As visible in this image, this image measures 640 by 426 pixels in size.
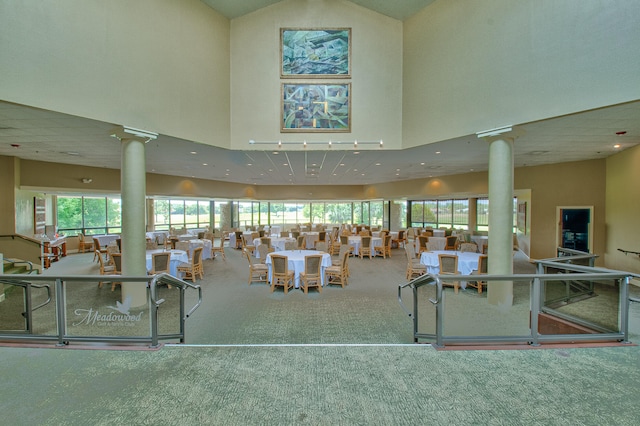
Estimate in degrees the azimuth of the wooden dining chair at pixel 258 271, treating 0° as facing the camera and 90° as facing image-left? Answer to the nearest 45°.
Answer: approximately 270°

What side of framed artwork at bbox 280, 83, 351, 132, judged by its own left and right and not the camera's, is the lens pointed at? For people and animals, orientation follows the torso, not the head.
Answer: front

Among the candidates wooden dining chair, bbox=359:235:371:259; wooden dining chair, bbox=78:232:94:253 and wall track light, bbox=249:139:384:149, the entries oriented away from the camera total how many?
1

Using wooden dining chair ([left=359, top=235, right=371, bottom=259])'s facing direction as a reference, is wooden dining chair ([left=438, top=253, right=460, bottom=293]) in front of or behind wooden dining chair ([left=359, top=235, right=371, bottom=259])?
behind

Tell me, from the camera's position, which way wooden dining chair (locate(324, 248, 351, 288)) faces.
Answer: facing away from the viewer and to the left of the viewer

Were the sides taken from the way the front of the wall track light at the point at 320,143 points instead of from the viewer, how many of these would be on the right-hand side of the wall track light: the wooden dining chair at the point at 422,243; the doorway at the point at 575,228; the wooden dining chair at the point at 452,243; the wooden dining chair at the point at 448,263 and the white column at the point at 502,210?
0

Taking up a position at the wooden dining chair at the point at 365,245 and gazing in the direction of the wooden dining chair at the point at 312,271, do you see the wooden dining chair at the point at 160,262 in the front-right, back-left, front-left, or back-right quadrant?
front-right

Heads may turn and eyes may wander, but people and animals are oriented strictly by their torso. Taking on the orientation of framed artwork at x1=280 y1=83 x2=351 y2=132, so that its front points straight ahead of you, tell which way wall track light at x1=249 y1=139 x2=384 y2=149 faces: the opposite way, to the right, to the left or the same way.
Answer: the same way

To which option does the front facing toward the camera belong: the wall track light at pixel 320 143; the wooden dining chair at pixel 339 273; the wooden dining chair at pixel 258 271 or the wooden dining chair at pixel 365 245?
the wall track light

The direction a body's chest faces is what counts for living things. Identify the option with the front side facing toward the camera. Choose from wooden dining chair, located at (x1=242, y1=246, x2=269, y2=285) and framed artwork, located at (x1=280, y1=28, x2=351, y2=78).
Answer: the framed artwork

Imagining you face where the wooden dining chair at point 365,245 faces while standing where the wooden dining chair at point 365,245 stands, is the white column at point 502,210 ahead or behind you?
behind

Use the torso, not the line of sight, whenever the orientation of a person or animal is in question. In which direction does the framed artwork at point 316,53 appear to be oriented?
toward the camera

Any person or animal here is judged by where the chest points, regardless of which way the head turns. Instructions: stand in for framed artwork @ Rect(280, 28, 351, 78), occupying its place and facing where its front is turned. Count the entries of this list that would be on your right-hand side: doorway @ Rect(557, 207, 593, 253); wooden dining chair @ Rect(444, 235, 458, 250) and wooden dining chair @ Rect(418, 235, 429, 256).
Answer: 0

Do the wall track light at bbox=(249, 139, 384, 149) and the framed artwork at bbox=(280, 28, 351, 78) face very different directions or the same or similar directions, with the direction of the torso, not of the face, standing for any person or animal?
same or similar directions

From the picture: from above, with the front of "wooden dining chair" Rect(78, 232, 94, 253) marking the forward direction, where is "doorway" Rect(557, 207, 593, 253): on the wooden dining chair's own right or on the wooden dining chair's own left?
on the wooden dining chair's own right

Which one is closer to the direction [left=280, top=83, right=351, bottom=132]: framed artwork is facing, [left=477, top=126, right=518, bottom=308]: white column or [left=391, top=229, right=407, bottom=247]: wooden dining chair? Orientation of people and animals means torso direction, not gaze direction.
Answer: the white column
